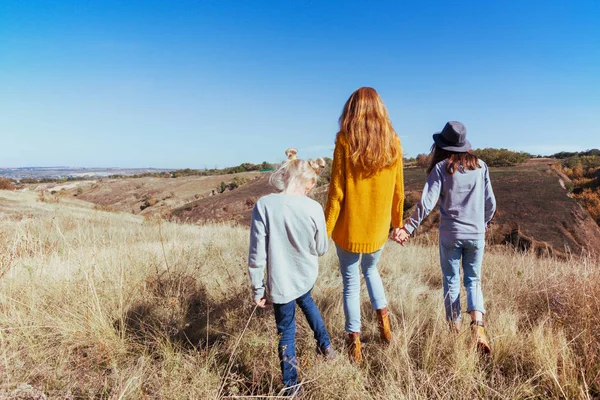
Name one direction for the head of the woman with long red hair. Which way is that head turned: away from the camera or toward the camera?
away from the camera

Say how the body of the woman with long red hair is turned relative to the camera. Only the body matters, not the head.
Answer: away from the camera

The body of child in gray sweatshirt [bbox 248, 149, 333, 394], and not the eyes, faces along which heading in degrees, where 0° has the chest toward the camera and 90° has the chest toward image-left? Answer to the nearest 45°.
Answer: approximately 180°

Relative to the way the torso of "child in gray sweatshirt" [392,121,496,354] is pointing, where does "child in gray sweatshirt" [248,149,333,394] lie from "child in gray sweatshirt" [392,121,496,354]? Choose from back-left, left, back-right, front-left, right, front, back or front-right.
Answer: back-left

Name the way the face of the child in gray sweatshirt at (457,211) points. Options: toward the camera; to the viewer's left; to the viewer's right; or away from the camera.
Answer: away from the camera

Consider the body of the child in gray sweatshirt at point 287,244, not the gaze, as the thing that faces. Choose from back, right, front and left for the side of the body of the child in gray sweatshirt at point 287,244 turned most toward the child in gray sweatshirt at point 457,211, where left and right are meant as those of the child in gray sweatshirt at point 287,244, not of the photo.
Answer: right

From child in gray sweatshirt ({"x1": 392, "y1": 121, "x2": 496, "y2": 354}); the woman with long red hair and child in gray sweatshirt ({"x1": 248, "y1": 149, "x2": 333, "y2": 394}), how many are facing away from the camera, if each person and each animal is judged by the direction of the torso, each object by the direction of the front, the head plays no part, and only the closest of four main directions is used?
3

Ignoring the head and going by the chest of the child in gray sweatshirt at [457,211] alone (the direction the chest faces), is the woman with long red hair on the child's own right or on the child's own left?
on the child's own left

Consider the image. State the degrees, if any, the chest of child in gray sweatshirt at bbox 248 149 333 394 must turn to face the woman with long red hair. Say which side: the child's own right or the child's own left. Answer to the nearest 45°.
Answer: approximately 45° to the child's own right

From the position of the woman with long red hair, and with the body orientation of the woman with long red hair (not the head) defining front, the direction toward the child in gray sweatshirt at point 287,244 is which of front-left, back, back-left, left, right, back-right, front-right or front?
back-left

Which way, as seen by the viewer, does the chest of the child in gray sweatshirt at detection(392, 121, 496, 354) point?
away from the camera

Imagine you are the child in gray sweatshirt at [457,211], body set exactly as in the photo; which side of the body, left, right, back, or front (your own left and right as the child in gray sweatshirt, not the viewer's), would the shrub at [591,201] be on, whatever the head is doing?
front
